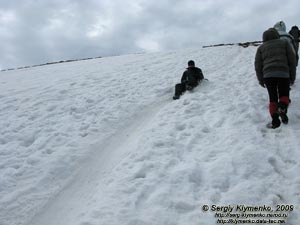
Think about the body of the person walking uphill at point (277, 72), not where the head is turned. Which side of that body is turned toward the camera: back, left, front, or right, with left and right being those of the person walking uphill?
back

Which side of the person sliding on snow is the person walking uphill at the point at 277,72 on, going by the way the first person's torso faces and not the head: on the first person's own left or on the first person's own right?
on the first person's own left

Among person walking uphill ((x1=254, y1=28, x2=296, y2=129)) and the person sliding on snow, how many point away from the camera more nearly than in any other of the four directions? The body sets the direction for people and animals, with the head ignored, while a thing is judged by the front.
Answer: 1

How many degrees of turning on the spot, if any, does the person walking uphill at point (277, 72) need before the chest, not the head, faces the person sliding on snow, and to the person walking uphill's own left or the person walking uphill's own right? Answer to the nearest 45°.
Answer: approximately 45° to the person walking uphill's own left

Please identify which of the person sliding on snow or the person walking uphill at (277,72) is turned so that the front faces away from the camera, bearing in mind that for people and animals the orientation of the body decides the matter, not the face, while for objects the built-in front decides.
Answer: the person walking uphill

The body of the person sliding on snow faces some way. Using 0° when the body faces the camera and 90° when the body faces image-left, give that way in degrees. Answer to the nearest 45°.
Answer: approximately 45°
